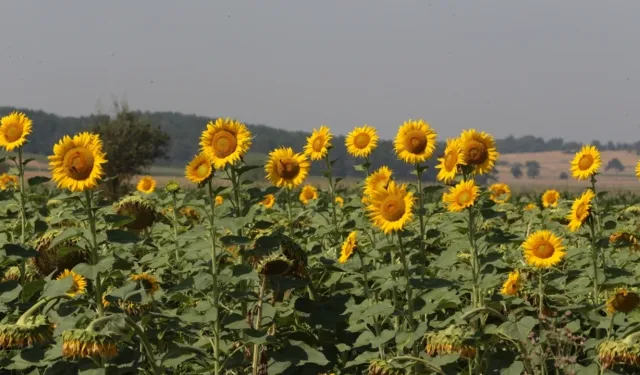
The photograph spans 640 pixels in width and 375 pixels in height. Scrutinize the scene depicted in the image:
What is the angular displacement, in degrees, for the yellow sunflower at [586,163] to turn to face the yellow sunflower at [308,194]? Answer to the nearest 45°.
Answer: approximately 135° to its right

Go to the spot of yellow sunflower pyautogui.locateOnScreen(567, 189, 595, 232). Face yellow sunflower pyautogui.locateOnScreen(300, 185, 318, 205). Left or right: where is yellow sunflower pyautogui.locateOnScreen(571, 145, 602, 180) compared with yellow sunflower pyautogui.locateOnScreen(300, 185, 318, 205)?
right

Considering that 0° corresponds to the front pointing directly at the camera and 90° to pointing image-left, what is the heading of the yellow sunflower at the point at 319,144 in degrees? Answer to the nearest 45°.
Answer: approximately 45°

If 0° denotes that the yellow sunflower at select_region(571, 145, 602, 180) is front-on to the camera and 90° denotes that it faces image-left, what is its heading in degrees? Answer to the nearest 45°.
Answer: approximately 0°

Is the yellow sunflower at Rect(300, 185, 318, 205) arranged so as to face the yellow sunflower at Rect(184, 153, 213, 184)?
yes

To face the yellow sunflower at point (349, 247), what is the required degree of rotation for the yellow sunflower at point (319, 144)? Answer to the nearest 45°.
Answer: approximately 45° to its left

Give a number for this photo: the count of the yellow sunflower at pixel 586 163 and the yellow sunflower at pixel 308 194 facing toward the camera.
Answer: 2

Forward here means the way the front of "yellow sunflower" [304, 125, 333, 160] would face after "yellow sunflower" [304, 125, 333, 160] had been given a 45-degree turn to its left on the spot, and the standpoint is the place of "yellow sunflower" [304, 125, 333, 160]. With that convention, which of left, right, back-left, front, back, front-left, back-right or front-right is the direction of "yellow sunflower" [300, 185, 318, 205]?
back

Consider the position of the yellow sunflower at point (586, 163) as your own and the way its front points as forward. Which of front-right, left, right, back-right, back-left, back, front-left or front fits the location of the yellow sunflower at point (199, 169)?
front-right

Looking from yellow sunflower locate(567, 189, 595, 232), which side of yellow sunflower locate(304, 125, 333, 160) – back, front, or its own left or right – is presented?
left

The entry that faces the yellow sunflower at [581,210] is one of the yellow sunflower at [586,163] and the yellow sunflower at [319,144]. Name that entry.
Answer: the yellow sunflower at [586,163]
